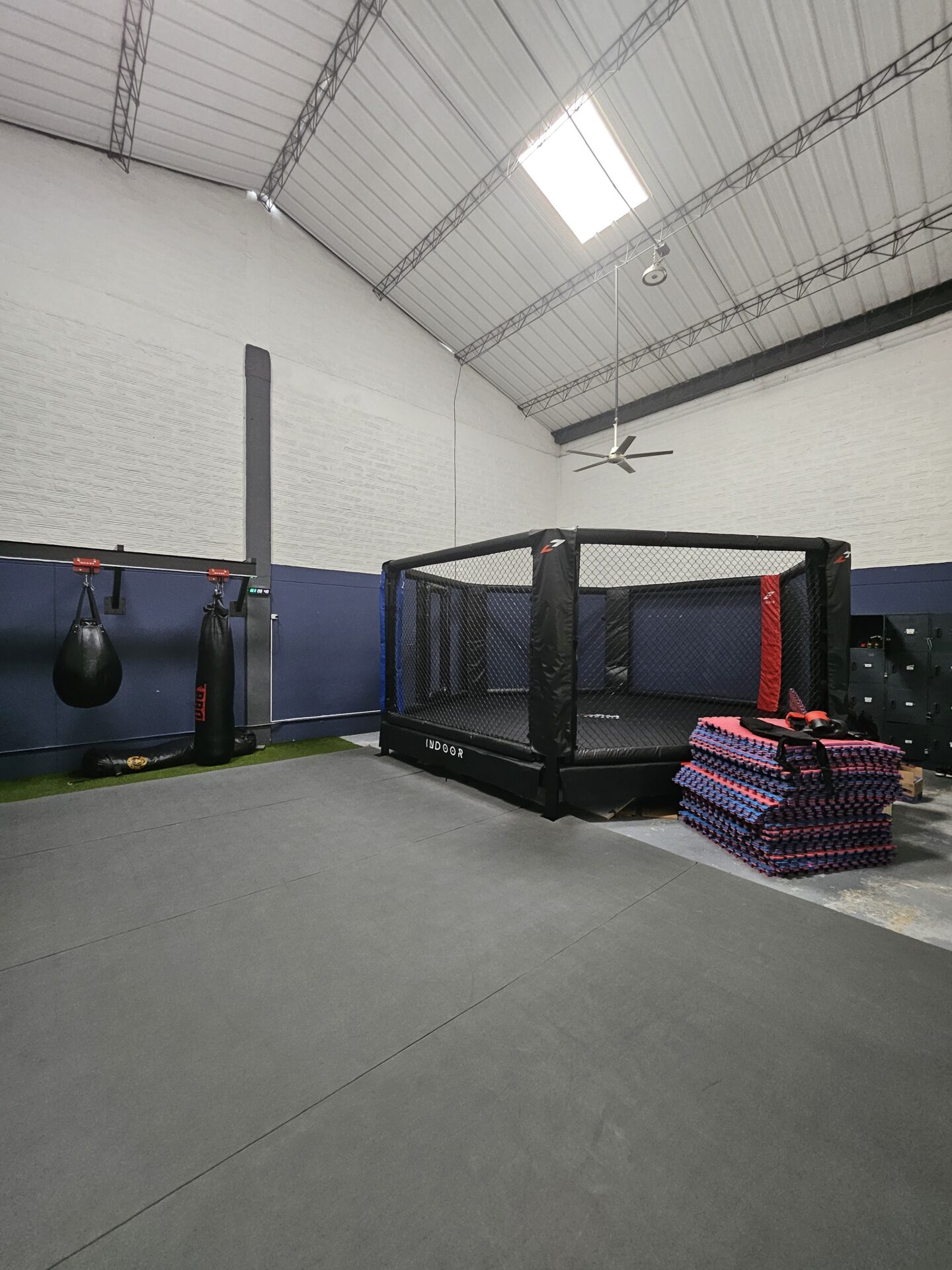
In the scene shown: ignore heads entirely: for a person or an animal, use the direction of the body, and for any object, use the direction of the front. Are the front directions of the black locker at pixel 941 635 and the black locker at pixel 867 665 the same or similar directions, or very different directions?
same or similar directions

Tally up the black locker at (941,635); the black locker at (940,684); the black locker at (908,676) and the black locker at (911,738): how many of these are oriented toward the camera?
4

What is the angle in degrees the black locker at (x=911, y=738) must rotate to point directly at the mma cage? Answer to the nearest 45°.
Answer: approximately 45° to its right

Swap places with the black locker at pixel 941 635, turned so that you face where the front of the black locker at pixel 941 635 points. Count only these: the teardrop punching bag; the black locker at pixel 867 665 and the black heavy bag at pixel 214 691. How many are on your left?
0

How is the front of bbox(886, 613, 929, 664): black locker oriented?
toward the camera

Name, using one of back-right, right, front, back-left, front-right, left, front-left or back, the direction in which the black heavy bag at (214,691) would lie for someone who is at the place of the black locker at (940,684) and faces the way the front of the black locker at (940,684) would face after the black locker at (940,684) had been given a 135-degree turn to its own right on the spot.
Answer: left

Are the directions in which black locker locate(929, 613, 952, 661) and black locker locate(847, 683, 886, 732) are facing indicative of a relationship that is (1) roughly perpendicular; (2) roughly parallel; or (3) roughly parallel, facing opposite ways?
roughly parallel

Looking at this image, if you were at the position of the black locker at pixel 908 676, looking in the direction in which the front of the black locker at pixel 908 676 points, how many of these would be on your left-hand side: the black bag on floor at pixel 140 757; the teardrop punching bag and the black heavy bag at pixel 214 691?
0

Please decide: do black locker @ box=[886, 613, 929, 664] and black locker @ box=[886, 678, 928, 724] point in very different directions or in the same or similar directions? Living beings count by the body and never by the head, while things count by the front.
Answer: same or similar directions

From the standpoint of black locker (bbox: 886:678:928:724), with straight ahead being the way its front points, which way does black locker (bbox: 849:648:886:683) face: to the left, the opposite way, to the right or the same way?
the same way

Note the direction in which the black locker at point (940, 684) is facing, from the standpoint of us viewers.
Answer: facing the viewer

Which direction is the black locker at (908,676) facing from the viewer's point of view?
toward the camera

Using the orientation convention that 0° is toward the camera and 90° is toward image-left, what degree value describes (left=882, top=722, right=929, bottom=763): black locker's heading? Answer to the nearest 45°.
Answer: approximately 0°

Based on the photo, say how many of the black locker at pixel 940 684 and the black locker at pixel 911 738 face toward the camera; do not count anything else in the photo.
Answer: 2
